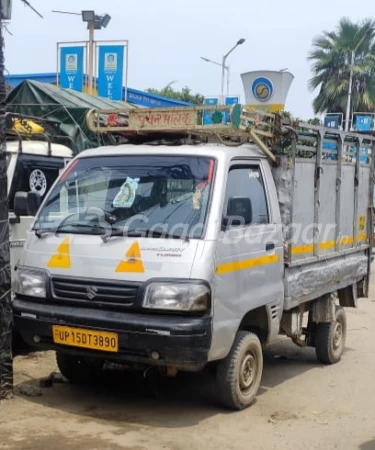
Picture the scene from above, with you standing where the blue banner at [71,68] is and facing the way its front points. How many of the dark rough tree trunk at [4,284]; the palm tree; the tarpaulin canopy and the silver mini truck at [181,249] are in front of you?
3

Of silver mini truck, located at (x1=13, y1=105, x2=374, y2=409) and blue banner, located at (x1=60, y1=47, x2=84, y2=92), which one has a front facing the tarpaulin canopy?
the blue banner

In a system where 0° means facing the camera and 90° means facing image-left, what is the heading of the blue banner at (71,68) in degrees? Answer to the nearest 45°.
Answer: approximately 0°

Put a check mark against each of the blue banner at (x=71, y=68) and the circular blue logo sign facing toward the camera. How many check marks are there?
2

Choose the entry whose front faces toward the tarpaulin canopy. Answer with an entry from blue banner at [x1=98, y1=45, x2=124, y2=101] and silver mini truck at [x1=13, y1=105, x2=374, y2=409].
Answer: the blue banner

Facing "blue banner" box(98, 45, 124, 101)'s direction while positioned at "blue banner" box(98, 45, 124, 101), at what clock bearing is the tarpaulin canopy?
The tarpaulin canopy is roughly at 12 o'clock from the blue banner.

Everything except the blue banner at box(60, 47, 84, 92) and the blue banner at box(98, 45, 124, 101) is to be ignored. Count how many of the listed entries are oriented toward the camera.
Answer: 2

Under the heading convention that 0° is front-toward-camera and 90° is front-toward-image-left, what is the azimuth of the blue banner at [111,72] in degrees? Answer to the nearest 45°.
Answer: approximately 0°

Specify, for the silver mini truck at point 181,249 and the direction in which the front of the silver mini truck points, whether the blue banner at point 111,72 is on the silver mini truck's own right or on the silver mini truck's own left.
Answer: on the silver mini truck's own right
